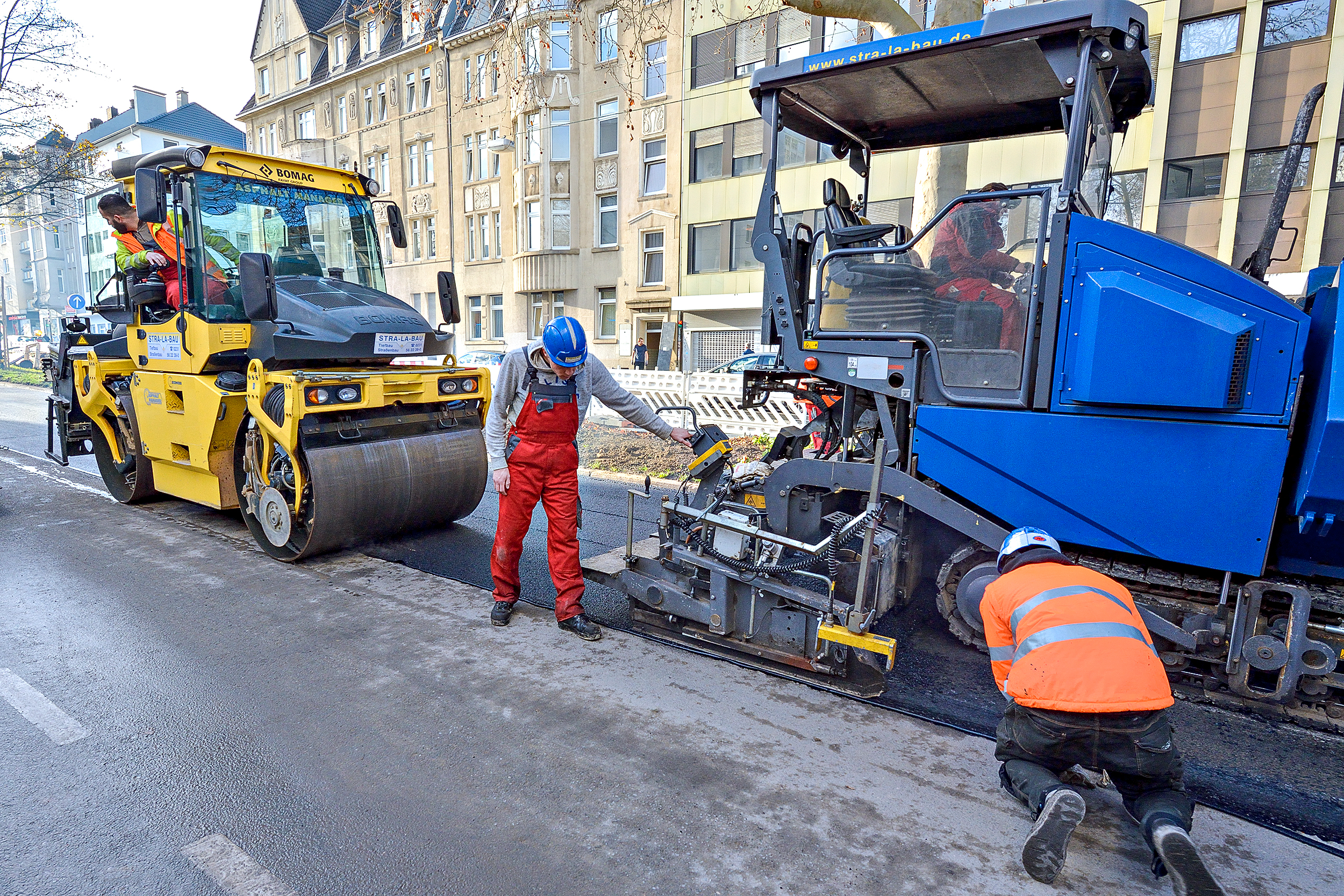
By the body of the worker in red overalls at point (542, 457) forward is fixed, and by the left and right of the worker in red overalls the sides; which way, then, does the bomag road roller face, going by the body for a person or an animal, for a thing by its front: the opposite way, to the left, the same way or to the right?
the same way

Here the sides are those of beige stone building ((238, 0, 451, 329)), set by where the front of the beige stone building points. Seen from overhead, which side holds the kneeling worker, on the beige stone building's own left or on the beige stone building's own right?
on the beige stone building's own left

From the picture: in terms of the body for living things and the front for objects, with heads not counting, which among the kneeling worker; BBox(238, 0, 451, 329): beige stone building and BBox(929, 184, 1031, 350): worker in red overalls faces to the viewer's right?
the worker in red overalls

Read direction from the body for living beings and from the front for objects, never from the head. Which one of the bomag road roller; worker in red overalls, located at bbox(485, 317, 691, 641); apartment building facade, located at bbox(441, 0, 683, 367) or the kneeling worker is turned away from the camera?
the kneeling worker

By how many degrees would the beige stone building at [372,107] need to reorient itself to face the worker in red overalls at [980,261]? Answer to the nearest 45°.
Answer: approximately 45° to its left

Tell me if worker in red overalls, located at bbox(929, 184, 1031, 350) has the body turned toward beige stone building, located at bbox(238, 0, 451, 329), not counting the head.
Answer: no

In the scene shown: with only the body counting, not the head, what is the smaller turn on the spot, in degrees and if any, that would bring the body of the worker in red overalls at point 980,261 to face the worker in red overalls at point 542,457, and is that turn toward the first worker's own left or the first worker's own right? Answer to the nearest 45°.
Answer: approximately 180°

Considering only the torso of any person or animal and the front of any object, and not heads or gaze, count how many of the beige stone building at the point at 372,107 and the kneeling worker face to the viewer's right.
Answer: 0

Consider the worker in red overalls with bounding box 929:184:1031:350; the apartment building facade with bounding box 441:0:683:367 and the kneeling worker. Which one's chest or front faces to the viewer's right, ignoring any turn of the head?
the worker in red overalls

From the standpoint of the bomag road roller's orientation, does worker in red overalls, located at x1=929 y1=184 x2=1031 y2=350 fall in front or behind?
in front

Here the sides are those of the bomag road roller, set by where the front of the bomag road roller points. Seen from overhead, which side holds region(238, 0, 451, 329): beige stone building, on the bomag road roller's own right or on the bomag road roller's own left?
on the bomag road roller's own left

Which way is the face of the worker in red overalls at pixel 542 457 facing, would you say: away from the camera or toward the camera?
toward the camera

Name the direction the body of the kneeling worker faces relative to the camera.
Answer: away from the camera

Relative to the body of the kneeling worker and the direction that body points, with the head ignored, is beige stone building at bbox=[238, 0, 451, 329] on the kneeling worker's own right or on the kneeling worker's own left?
on the kneeling worker's own left

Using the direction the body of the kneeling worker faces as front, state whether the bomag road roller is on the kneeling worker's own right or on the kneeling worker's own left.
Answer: on the kneeling worker's own left

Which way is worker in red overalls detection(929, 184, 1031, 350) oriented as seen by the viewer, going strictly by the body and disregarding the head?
to the viewer's right

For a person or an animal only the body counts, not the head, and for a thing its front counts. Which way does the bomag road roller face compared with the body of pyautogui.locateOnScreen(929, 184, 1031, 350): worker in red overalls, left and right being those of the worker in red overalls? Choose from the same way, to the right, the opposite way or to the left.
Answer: the same way

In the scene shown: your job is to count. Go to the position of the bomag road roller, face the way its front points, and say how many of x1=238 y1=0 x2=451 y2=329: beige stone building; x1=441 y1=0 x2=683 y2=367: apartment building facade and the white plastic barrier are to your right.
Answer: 0

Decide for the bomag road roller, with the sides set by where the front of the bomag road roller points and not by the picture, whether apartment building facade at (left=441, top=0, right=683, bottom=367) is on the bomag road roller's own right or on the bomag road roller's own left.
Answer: on the bomag road roller's own left
